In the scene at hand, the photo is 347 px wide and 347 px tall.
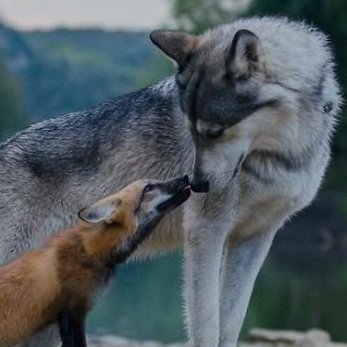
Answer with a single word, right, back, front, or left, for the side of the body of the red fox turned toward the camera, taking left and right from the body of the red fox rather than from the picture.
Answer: right

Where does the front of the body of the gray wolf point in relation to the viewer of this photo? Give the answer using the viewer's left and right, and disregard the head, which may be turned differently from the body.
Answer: facing the viewer and to the right of the viewer
